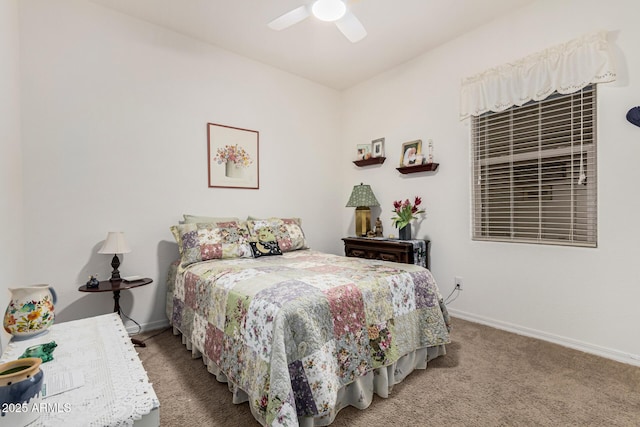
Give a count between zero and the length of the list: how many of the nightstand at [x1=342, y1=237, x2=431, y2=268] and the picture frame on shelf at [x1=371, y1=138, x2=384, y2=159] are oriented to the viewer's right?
0

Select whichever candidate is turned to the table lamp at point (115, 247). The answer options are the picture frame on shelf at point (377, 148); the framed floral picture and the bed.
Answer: the picture frame on shelf

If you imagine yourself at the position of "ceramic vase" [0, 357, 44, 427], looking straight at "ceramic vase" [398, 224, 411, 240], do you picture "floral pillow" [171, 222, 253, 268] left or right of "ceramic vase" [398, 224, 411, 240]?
left

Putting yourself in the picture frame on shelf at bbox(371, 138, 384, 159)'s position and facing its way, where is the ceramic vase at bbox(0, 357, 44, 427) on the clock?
The ceramic vase is roughly at 11 o'clock from the picture frame on shelf.

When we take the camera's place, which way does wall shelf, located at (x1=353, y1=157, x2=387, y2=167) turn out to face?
facing the viewer and to the left of the viewer

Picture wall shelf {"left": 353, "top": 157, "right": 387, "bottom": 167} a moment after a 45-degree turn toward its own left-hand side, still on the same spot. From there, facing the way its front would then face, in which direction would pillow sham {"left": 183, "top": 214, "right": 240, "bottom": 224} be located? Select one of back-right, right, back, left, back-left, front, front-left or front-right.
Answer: front-right

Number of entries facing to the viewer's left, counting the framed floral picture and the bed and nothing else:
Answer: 0

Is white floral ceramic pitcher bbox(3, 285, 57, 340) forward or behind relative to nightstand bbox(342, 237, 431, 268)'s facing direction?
forward

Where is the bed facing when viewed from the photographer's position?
facing the viewer and to the right of the viewer

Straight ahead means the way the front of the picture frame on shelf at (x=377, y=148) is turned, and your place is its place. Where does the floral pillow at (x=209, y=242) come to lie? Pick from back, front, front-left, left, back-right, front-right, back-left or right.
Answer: front

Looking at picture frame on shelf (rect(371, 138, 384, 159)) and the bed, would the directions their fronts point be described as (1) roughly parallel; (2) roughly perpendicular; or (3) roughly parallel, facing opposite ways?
roughly perpendicular

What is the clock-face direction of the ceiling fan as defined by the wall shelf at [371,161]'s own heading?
The ceiling fan is roughly at 11 o'clock from the wall shelf.
